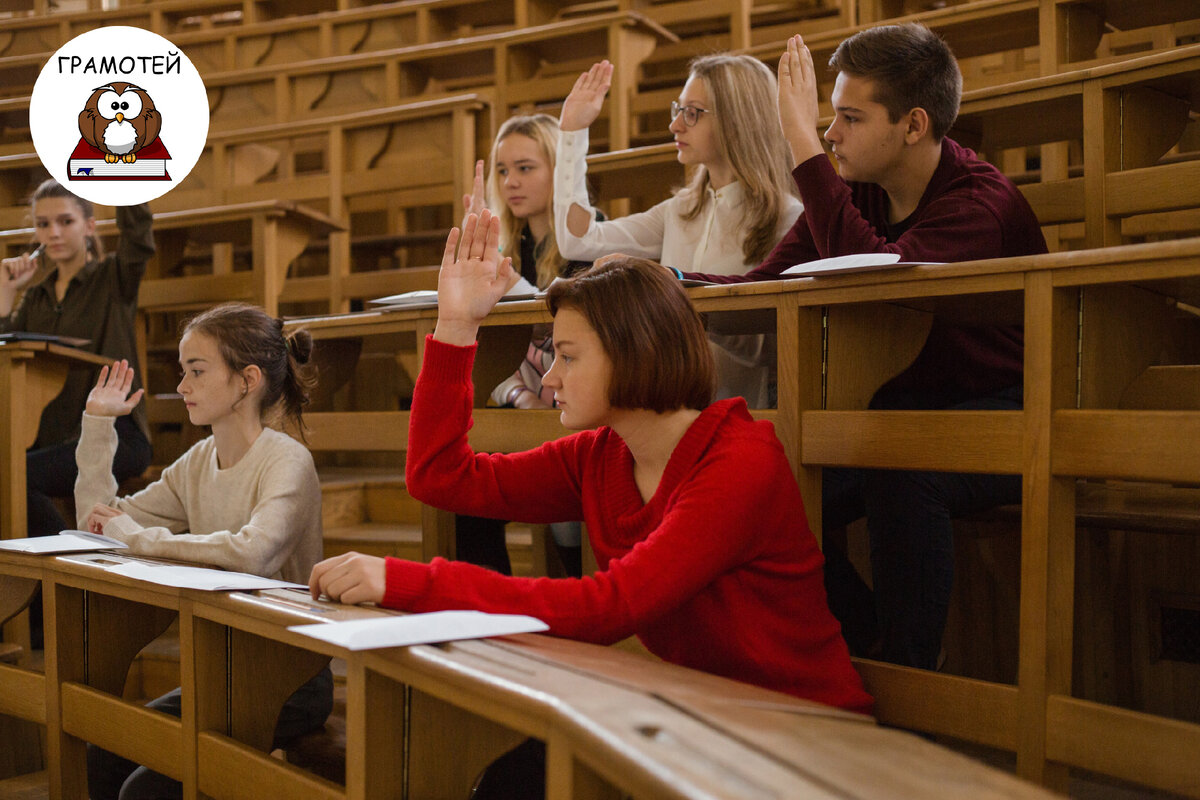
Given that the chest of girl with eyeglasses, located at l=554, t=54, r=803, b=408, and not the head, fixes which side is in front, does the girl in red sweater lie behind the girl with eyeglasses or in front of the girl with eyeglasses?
in front

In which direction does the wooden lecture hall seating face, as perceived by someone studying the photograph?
facing the viewer and to the left of the viewer

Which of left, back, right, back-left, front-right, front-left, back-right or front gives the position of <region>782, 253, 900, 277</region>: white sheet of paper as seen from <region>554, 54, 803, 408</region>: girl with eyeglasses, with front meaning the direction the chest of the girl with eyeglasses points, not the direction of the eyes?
front-left

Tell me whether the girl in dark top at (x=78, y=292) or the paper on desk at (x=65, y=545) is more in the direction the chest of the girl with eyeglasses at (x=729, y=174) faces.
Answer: the paper on desk

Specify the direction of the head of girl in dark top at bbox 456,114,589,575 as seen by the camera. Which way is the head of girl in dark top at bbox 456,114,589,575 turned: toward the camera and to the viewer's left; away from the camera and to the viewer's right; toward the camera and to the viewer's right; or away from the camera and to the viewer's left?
toward the camera and to the viewer's left
